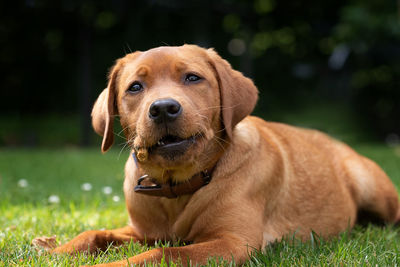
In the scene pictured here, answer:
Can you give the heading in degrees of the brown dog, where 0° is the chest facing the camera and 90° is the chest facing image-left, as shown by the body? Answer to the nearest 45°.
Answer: approximately 45°

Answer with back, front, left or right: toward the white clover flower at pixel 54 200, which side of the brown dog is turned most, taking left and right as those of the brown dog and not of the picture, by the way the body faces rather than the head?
right
